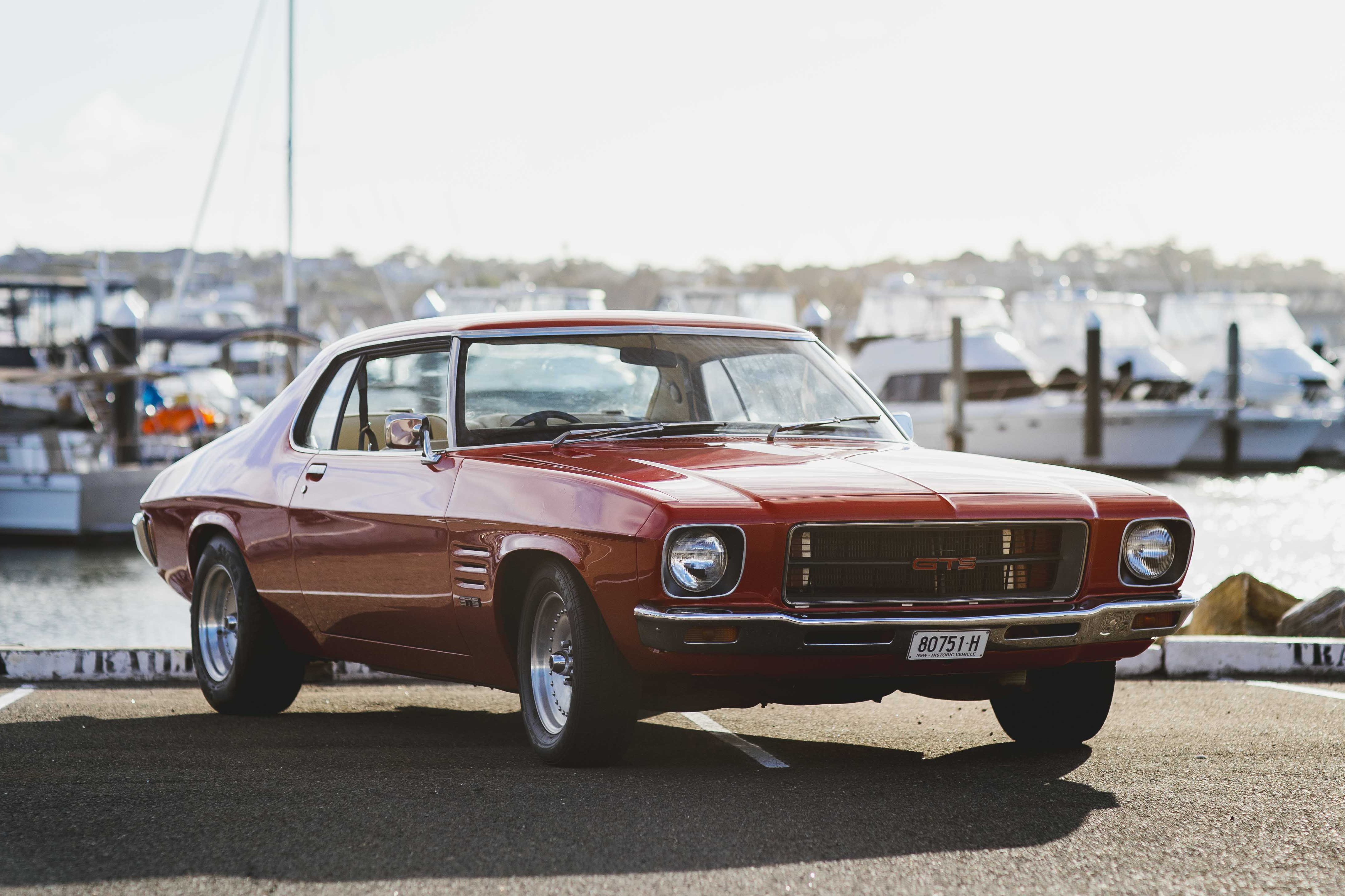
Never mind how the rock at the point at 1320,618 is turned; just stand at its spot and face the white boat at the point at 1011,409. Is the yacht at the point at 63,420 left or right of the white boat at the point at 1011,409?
left

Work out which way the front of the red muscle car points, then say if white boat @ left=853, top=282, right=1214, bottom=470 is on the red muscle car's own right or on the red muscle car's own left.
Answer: on the red muscle car's own left

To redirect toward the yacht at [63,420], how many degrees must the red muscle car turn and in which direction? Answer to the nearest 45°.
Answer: approximately 180°

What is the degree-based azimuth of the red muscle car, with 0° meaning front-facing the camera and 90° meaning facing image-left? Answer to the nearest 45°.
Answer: approximately 315°

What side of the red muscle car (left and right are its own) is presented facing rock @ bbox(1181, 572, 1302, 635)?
left

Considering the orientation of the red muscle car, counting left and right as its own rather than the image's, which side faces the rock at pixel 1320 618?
left

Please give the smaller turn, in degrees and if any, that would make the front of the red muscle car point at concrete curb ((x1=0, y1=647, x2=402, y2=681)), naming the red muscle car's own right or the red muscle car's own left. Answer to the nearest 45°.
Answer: approximately 180°
